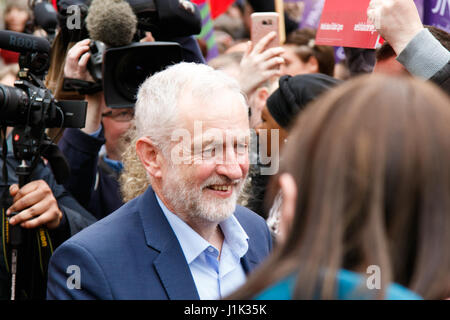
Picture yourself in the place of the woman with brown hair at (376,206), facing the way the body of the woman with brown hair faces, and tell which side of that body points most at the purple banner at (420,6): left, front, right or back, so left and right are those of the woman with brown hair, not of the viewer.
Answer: front

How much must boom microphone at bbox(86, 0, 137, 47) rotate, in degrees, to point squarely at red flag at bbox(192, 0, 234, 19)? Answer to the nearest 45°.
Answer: approximately 180°

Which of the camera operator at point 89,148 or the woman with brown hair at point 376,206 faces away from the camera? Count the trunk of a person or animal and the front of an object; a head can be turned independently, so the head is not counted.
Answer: the woman with brown hair

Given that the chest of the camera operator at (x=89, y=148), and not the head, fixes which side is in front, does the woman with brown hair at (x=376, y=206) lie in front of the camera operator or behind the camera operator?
in front

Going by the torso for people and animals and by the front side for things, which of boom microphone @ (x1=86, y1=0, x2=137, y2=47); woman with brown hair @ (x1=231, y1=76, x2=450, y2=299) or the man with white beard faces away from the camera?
the woman with brown hair

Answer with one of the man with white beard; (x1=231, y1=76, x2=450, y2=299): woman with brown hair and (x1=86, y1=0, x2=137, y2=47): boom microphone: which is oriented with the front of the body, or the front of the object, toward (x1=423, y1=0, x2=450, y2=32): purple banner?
the woman with brown hair

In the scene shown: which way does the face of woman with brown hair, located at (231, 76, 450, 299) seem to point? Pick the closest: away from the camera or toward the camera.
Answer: away from the camera

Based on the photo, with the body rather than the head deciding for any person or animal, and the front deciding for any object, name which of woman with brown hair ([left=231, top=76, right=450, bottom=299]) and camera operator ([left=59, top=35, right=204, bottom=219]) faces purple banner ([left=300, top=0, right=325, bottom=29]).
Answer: the woman with brown hair

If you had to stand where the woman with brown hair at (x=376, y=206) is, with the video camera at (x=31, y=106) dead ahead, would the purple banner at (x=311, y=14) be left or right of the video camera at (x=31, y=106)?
right

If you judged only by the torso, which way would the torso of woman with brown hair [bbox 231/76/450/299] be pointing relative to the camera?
away from the camera

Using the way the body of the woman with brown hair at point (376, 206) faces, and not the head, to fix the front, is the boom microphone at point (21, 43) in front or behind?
in front
